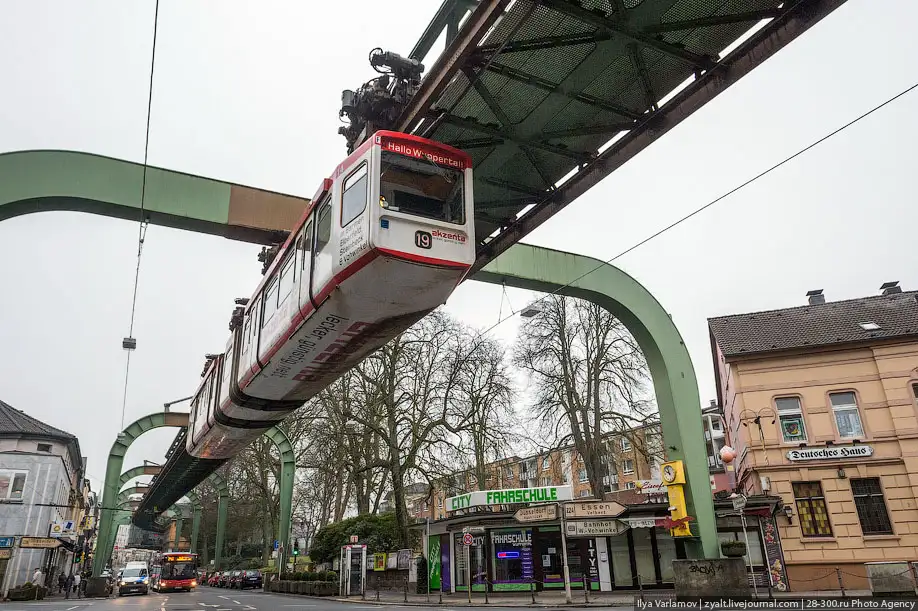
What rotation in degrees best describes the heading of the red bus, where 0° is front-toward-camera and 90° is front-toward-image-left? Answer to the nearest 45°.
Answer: approximately 0°

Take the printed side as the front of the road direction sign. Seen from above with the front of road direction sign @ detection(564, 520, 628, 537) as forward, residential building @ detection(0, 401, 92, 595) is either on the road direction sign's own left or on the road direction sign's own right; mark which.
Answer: on the road direction sign's own right

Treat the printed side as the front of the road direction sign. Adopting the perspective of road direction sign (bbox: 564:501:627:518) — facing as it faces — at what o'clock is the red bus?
The red bus is roughly at 4 o'clock from the road direction sign.

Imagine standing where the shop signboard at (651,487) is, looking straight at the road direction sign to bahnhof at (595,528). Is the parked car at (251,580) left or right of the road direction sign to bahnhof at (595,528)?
right
